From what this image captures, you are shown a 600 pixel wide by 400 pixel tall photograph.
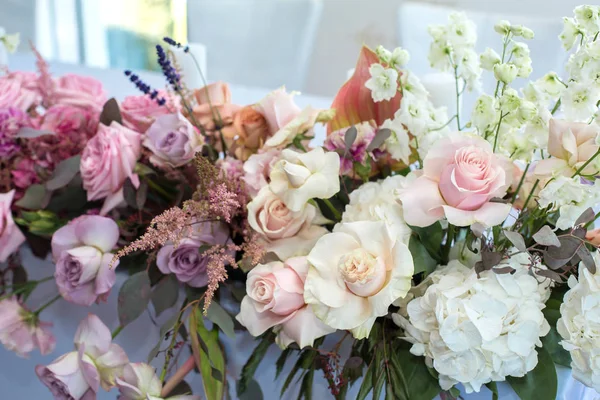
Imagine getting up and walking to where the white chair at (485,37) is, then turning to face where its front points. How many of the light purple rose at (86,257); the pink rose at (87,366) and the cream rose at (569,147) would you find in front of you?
3

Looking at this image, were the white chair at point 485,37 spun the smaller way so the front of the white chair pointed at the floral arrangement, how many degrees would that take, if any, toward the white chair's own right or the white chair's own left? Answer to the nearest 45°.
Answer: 0° — it already faces it

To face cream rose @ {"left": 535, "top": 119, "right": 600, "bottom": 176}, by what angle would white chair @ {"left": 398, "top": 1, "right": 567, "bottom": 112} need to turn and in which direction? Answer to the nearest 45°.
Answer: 0° — it already faces it

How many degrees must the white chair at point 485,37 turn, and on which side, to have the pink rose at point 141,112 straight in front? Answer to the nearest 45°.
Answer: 0° — it already faces it

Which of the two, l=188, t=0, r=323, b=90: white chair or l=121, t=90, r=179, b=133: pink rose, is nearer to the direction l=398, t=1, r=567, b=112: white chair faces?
the pink rose

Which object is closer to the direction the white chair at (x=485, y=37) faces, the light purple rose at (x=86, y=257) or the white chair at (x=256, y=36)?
the light purple rose

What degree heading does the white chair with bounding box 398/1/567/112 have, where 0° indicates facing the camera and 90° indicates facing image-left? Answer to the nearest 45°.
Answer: approximately 0°

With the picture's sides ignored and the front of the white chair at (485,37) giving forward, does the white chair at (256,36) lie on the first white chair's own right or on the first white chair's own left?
on the first white chair's own right

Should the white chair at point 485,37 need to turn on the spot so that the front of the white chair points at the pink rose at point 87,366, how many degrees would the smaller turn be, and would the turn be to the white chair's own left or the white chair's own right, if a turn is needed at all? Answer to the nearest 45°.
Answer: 0° — it already faces it
